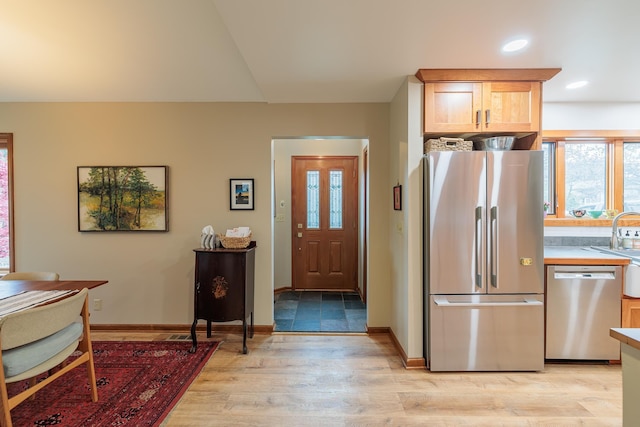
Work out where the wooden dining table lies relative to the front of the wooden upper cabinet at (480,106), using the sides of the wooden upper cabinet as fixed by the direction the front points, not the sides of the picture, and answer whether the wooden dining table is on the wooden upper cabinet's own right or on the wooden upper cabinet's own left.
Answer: on the wooden upper cabinet's own right

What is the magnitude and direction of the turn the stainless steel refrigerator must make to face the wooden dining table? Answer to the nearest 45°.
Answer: approximately 45° to its right

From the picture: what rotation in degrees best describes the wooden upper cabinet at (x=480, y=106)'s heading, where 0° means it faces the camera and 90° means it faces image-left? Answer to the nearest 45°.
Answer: approximately 0°

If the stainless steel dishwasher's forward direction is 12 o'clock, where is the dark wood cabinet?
The dark wood cabinet is roughly at 2 o'clock from the stainless steel dishwasher.

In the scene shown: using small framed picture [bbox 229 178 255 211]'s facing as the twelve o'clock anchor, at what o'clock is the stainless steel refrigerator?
The stainless steel refrigerator is roughly at 10 o'clock from the small framed picture.

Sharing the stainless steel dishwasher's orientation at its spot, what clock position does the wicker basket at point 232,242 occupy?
The wicker basket is roughly at 2 o'clock from the stainless steel dishwasher.

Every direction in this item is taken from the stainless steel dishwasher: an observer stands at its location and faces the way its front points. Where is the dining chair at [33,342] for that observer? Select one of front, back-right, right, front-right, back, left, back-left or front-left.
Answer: front-right
